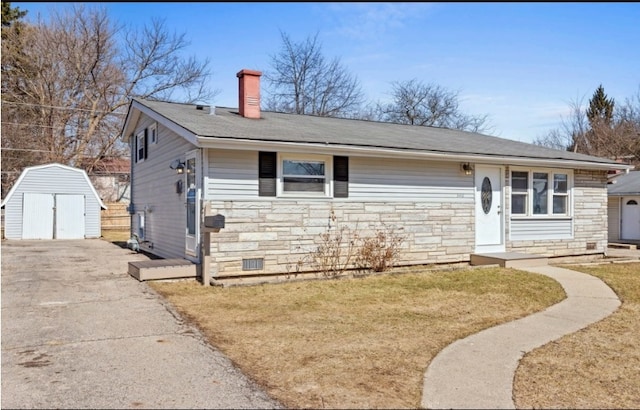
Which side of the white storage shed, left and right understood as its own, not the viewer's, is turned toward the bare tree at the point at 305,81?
left

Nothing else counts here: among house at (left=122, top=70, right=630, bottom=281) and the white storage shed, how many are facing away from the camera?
0

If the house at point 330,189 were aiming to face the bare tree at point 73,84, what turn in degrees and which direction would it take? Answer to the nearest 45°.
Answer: approximately 180°

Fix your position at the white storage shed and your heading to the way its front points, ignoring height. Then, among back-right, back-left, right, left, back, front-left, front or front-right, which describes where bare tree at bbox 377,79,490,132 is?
left

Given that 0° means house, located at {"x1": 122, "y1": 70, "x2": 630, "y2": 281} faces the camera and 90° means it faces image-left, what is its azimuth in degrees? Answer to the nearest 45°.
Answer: approximately 315°

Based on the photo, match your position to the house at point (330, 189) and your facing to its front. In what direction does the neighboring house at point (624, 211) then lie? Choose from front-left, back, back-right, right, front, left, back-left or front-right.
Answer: left

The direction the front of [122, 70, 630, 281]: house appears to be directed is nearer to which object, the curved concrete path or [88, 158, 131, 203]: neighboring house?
the curved concrete path

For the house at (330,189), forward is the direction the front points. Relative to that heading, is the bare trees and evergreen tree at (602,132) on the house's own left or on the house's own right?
on the house's own left

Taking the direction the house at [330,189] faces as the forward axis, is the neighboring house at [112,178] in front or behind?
behind

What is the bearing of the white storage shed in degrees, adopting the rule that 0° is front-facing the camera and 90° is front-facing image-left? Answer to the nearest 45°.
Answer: approximately 0°
